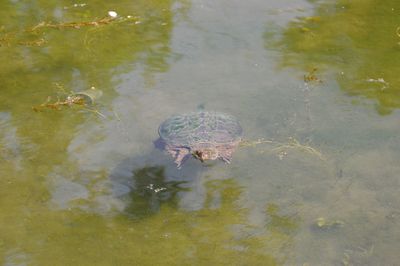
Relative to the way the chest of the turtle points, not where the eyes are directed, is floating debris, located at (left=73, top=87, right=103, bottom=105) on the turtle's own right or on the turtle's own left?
on the turtle's own right

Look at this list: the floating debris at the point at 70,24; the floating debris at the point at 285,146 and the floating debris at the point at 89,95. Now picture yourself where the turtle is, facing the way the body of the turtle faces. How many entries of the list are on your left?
1

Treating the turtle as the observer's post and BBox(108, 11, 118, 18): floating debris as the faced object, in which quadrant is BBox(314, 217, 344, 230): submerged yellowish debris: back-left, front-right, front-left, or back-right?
back-right

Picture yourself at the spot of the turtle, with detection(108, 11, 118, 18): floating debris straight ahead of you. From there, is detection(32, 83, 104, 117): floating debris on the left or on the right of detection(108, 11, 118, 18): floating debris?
left

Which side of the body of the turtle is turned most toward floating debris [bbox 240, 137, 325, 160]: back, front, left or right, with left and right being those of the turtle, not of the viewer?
left

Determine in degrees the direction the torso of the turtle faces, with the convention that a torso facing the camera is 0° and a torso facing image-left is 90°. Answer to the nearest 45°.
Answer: approximately 0°

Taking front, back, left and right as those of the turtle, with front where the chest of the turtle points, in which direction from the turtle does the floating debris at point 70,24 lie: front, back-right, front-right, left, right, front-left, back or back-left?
back-right

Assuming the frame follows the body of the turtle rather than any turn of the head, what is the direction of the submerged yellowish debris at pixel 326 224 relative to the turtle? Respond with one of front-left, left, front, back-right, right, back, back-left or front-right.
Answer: front-left

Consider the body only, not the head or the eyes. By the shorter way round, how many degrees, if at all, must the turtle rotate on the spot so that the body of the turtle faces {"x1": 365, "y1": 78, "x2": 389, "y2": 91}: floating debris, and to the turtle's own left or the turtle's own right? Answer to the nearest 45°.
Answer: approximately 135° to the turtle's own left

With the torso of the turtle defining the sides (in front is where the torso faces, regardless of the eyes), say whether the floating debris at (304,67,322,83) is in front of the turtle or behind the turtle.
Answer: behind

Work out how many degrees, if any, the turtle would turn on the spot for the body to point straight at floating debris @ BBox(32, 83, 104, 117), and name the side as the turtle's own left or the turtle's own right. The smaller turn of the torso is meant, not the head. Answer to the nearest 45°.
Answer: approximately 135° to the turtle's own right
